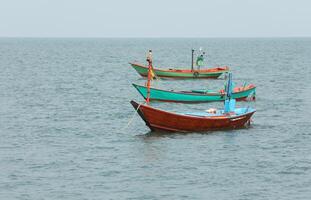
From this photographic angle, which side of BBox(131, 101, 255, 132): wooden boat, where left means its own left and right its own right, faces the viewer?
left
